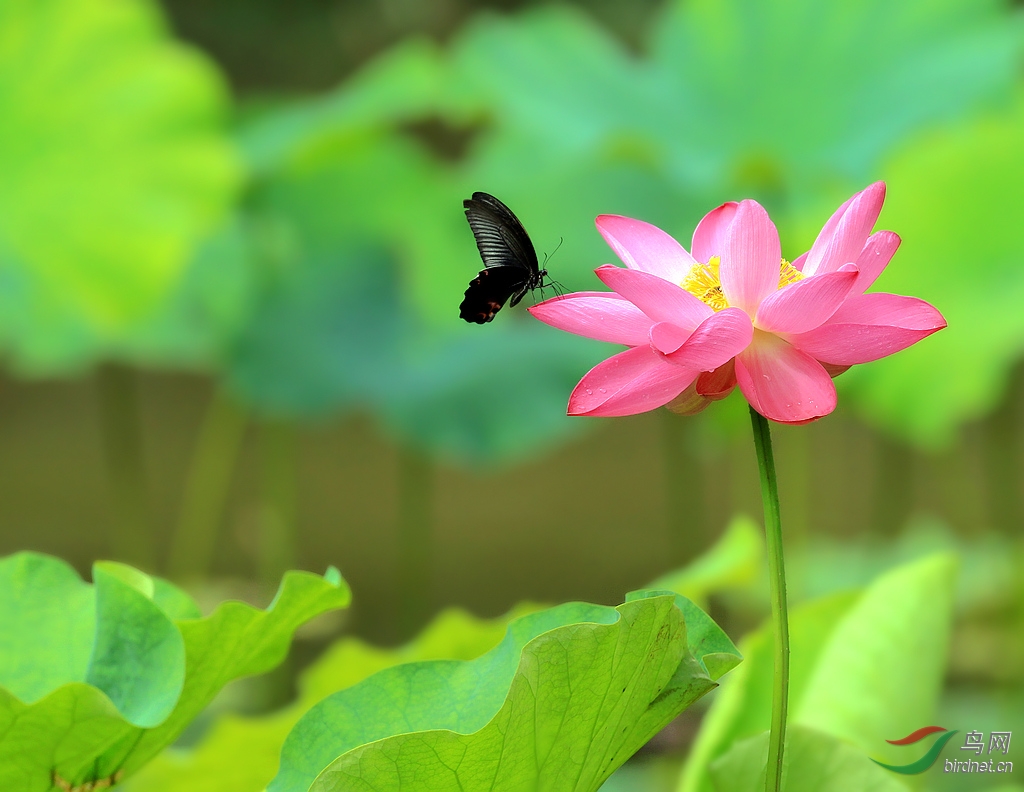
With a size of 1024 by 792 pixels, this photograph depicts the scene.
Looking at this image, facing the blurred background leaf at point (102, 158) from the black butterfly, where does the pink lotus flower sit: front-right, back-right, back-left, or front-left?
back-right

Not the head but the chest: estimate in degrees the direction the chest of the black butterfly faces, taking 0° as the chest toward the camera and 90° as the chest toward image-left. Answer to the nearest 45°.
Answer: approximately 270°

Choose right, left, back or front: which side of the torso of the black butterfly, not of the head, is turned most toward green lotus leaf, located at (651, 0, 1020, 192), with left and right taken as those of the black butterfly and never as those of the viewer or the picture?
left

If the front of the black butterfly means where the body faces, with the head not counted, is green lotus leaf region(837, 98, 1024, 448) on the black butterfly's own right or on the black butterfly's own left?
on the black butterfly's own left

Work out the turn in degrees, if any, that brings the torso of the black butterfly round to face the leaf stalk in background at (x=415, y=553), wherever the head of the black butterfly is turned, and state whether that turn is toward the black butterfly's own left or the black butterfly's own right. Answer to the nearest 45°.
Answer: approximately 90° to the black butterfly's own left
